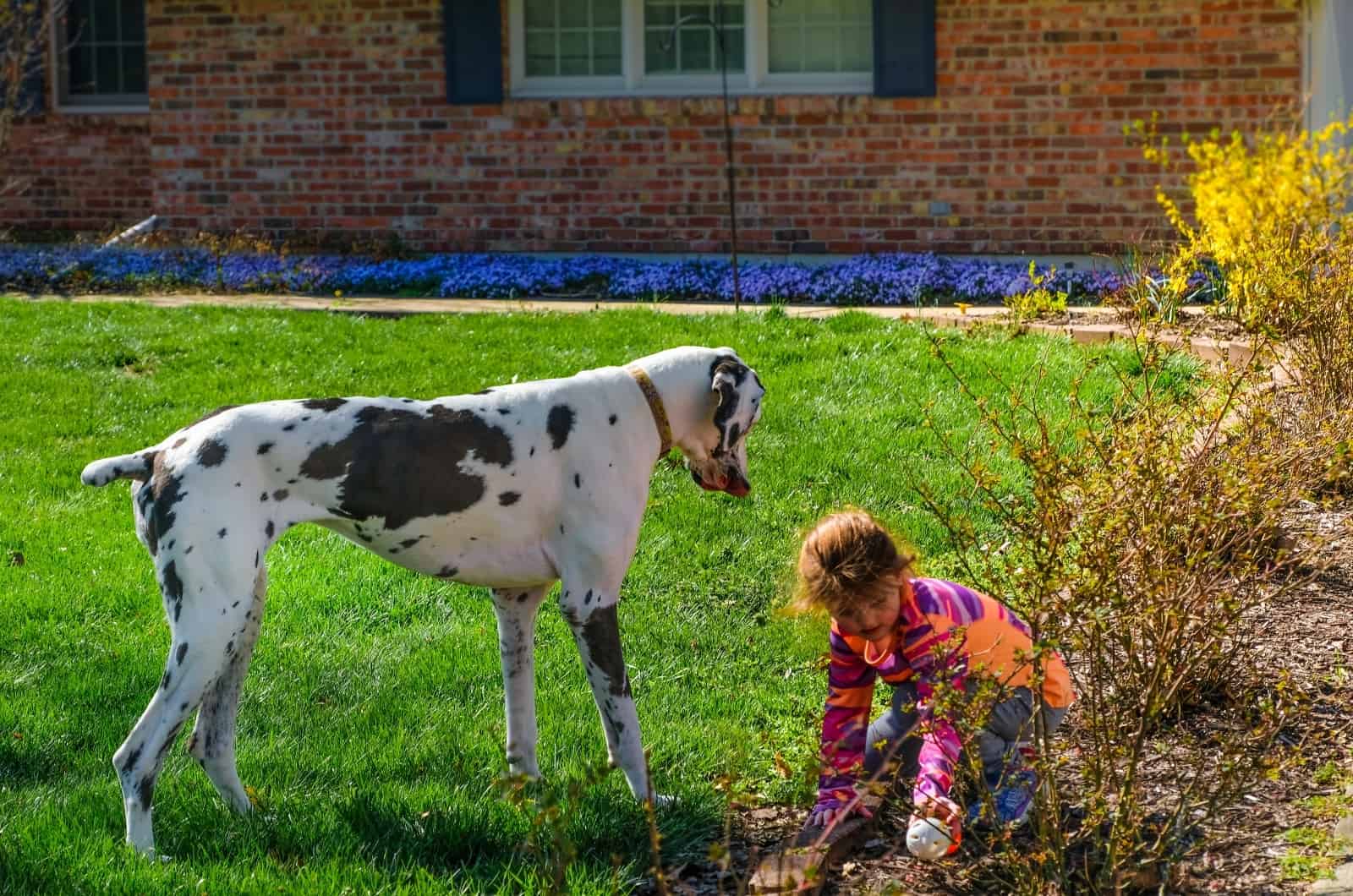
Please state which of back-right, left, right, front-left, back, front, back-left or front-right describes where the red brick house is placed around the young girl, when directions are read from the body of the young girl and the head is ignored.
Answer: back-right

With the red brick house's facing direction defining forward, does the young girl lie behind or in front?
in front

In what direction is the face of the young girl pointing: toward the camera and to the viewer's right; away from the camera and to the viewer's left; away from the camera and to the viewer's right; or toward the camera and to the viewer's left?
toward the camera and to the viewer's left

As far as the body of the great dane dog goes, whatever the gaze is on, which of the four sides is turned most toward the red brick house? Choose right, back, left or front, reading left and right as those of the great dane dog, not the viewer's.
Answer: left

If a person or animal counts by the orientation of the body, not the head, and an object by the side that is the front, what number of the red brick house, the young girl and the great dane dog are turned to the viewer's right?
1

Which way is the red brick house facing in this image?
toward the camera

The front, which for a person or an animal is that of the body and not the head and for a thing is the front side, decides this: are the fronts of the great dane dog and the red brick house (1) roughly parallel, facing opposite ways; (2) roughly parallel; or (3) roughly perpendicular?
roughly perpendicular

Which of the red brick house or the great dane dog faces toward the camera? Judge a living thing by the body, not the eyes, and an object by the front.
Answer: the red brick house

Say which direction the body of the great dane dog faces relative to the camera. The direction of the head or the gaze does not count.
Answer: to the viewer's right

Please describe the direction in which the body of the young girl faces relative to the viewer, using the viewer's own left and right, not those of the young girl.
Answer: facing the viewer and to the left of the viewer

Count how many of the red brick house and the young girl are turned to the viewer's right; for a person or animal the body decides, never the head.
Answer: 0
